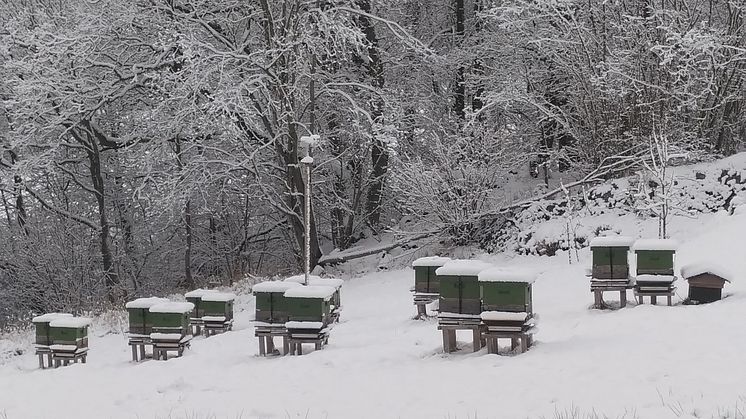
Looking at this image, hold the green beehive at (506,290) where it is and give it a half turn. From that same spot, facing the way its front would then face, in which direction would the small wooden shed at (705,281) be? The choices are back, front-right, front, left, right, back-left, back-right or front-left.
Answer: front-right

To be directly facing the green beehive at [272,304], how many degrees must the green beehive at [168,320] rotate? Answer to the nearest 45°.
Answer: approximately 45° to its left

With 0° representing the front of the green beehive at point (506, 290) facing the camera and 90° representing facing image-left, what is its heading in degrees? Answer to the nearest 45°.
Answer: approximately 0°

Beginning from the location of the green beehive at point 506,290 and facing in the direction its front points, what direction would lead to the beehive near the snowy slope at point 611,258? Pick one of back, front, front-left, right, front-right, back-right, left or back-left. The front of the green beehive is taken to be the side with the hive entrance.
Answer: back-left

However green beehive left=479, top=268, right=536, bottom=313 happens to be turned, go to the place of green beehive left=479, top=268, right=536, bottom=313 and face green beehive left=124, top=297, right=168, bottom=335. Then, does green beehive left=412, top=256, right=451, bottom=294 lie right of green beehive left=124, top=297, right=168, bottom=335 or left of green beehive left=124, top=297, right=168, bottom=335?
right
